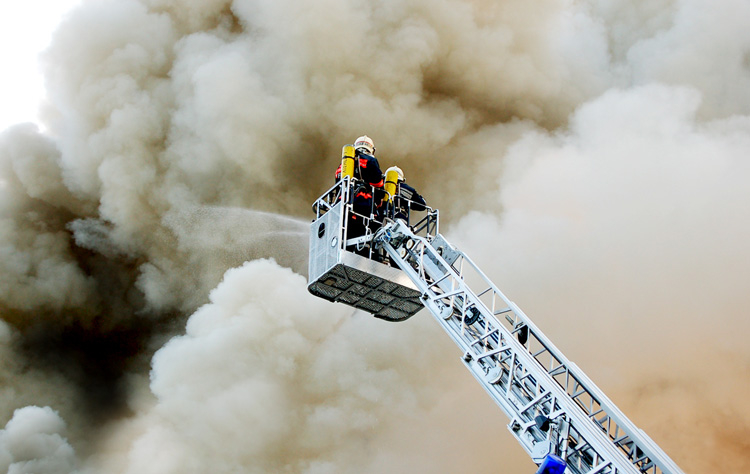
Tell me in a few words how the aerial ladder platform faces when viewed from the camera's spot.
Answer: facing away from the viewer and to the left of the viewer
